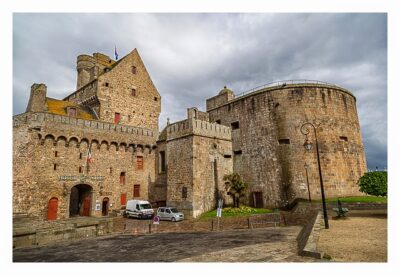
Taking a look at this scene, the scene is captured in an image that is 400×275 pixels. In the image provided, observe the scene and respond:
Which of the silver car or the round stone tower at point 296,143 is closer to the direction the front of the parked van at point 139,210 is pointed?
the silver car

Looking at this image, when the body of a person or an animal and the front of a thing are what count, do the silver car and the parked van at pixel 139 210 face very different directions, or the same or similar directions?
same or similar directions

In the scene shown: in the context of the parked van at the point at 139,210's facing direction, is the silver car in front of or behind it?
in front

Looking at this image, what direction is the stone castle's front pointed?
toward the camera

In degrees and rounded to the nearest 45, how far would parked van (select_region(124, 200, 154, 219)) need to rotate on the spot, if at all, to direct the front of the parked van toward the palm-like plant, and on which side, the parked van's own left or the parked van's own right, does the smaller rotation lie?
approximately 45° to the parked van's own left

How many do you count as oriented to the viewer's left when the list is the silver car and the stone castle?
0

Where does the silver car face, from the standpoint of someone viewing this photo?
facing the viewer and to the right of the viewer
